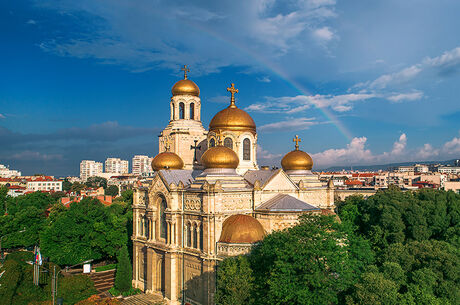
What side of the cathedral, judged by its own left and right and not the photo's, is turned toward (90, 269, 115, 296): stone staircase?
front

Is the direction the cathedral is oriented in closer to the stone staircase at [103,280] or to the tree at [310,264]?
the stone staircase

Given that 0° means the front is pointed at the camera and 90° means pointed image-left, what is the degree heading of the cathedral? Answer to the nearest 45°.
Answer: approximately 135°
